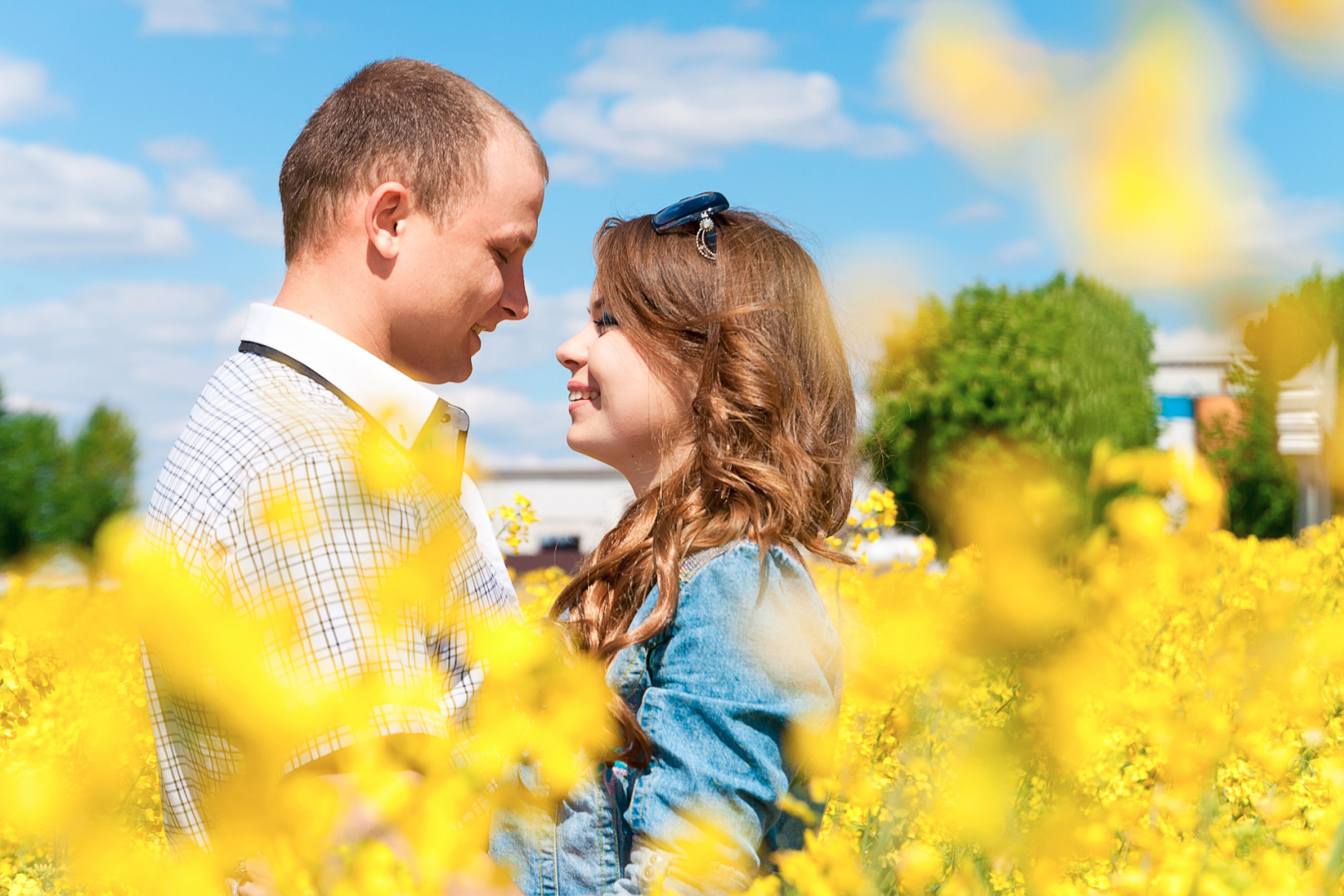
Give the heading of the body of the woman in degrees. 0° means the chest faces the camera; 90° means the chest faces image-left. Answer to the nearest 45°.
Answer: approximately 90°

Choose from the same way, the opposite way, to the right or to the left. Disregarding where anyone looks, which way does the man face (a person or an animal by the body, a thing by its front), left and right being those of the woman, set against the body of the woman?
the opposite way

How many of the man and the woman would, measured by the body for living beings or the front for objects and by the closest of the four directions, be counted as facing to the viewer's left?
1

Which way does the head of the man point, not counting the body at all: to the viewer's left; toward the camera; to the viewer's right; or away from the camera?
to the viewer's right

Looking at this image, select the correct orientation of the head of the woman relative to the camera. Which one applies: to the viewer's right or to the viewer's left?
to the viewer's left

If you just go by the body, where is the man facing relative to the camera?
to the viewer's right
